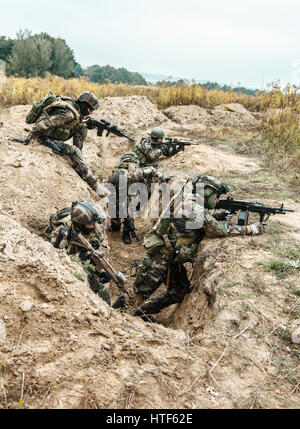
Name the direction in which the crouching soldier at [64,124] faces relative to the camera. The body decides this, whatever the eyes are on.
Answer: to the viewer's right

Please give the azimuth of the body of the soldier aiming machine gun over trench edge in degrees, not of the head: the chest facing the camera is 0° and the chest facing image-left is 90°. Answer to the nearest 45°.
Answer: approximately 270°

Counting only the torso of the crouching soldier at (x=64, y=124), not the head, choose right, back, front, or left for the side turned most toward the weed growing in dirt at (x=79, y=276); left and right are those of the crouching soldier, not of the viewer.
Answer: right

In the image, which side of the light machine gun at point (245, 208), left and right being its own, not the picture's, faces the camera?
right

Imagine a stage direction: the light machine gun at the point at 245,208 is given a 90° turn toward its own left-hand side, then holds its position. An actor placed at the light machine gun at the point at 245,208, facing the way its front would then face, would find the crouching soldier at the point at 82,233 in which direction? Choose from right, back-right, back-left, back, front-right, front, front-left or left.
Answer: back-left

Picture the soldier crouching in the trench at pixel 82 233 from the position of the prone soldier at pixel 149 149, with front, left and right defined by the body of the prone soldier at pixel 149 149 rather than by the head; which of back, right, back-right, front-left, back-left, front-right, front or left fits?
right

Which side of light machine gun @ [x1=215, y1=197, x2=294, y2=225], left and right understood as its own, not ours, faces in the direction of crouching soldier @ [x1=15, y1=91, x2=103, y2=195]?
back

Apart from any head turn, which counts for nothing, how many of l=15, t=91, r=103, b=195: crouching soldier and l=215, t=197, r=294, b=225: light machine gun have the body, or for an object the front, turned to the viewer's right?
2

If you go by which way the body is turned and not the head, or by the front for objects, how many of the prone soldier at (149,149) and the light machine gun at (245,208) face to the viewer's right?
2
